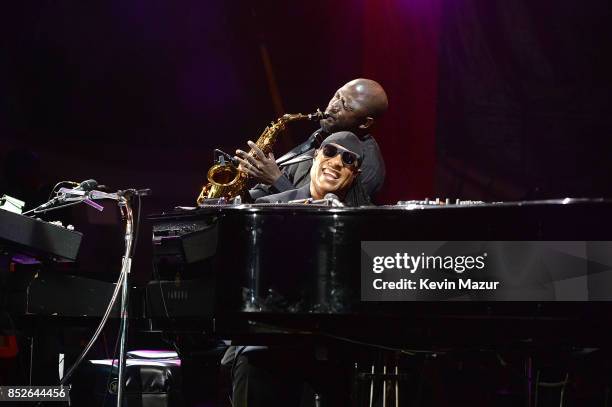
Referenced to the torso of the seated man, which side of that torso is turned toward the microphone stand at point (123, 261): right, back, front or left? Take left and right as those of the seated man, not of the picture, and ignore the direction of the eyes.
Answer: right

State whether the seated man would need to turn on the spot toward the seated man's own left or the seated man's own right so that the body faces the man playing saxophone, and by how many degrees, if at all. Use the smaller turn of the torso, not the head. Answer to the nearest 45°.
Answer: approximately 180°

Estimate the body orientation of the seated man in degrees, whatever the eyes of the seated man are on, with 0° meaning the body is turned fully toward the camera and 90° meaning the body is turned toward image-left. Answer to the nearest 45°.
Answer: approximately 0°

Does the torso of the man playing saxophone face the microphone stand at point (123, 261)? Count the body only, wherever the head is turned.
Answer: yes

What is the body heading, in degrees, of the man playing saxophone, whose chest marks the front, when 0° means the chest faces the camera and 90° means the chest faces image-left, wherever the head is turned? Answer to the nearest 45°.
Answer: approximately 45°

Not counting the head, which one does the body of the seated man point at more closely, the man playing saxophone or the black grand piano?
the black grand piano

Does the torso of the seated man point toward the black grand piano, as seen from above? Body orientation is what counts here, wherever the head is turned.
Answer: yes
